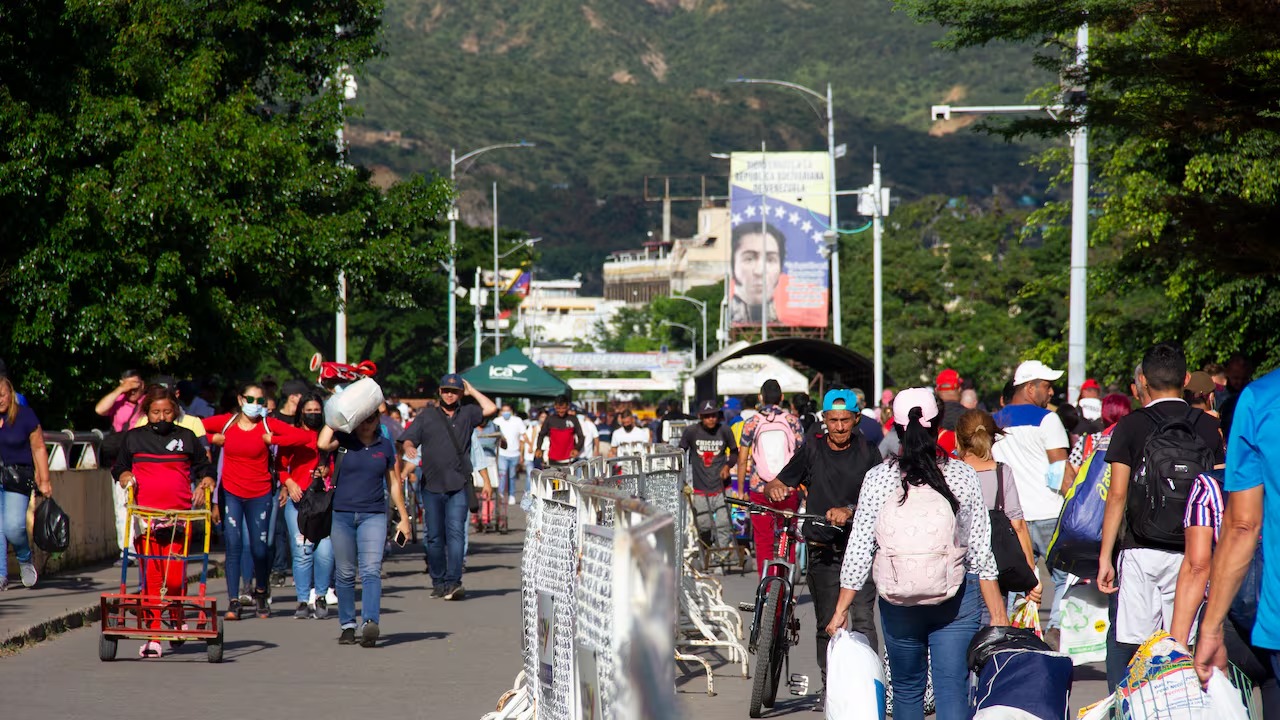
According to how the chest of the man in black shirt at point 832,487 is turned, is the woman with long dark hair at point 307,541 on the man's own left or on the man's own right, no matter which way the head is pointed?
on the man's own right

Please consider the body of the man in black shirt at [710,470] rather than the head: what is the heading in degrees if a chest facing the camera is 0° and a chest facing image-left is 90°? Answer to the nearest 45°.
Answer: approximately 0°

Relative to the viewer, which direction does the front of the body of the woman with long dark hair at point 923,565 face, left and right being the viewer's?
facing away from the viewer

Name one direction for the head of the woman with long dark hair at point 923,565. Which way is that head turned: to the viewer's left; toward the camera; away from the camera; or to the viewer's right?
away from the camera

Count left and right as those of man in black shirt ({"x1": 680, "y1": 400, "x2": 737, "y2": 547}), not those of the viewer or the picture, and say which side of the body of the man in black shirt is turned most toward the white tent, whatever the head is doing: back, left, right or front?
back

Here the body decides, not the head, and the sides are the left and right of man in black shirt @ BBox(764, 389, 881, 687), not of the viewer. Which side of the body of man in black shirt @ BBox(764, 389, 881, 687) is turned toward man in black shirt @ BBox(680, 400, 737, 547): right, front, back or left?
back

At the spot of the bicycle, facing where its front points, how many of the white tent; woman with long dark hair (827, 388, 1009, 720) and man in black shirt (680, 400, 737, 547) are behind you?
2

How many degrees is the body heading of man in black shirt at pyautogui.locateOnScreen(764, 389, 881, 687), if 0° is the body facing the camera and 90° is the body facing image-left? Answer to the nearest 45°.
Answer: approximately 0°

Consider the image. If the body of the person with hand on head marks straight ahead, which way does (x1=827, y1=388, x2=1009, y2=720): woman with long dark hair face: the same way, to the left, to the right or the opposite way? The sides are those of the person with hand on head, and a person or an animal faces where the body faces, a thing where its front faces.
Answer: the opposite way
